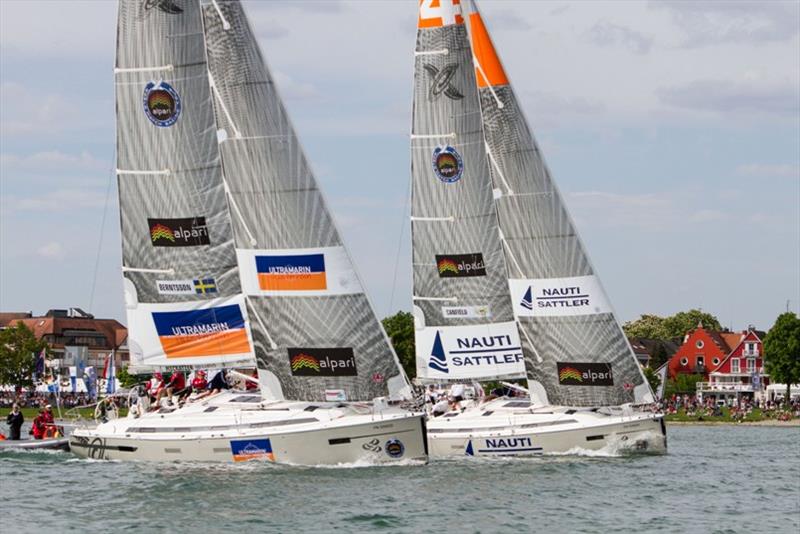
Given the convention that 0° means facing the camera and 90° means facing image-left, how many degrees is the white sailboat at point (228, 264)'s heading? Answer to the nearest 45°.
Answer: approximately 270°
